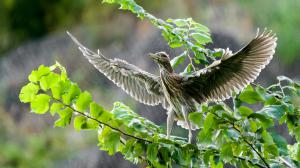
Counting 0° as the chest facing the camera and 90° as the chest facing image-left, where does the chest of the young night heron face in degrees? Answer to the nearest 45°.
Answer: approximately 45°
